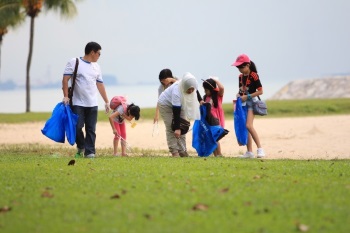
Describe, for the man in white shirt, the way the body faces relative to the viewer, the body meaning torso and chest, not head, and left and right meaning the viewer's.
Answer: facing the viewer and to the right of the viewer

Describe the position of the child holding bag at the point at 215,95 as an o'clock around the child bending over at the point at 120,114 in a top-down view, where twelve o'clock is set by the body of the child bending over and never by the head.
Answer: The child holding bag is roughly at 11 o'clock from the child bending over.

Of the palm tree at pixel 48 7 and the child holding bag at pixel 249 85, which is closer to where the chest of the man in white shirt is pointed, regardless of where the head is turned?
the child holding bag

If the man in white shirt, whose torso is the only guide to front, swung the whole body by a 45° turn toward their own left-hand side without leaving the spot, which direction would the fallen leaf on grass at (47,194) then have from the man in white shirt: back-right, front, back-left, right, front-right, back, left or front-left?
right

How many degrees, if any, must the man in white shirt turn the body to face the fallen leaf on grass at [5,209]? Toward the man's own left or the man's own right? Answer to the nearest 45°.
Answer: approximately 45° to the man's own right

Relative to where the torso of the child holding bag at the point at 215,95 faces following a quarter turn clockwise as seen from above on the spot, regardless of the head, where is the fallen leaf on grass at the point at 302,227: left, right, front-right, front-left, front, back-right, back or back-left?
back

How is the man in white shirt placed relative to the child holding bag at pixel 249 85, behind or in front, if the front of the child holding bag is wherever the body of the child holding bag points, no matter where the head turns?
in front

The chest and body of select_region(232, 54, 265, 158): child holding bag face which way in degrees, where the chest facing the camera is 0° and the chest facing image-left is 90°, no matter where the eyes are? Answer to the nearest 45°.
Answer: approximately 45°

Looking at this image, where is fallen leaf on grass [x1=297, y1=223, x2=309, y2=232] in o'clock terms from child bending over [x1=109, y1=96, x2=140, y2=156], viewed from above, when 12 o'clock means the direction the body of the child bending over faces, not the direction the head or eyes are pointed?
The fallen leaf on grass is roughly at 1 o'clock from the child bending over.

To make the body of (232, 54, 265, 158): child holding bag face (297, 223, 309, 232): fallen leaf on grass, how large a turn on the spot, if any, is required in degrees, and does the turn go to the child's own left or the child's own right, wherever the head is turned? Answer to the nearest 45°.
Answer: approximately 45° to the child's own left
